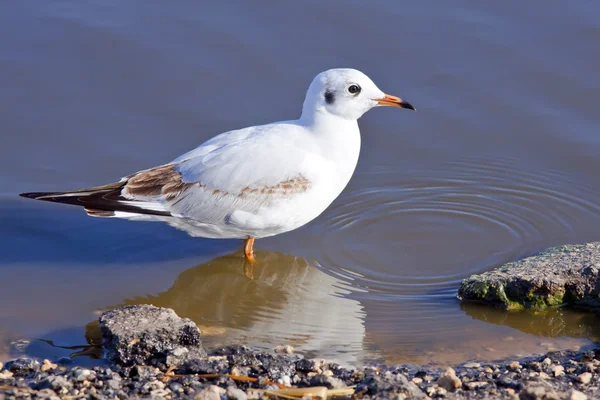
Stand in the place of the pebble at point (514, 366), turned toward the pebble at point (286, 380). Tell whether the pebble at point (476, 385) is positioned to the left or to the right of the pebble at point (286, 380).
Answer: left

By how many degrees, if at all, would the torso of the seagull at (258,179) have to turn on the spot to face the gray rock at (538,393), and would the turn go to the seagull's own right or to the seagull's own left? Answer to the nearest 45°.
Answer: approximately 45° to the seagull's own right

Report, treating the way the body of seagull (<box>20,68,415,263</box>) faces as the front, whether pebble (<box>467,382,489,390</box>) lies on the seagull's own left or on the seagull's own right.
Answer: on the seagull's own right

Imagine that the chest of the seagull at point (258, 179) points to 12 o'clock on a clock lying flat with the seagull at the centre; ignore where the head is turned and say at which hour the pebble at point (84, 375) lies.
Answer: The pebble is roughly at 4 o'clock from the seagull.

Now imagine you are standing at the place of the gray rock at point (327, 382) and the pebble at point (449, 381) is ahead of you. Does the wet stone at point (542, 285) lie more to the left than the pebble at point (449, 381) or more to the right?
left

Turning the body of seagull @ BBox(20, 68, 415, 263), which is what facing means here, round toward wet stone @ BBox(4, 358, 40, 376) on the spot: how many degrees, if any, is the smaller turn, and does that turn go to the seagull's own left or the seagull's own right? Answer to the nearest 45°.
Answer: approximately 135° to the seagull's own right

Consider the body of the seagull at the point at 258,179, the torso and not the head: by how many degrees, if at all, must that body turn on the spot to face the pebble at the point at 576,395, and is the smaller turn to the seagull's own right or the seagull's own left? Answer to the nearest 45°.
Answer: approximately 45° to the seagull's own right

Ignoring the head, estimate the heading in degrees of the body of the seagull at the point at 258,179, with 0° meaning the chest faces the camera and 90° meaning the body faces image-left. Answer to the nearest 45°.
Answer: approximately 270°

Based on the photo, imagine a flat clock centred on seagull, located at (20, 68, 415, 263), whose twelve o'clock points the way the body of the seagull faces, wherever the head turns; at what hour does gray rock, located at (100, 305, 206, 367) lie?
The gray rock is roughly at 4 o'clock from the seagull.

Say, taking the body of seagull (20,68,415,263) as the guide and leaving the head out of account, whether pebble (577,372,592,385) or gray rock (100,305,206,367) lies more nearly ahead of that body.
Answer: the pebble
